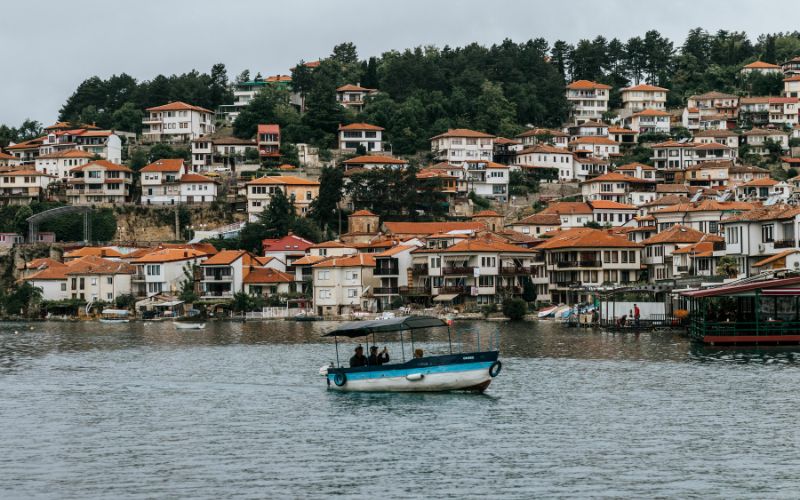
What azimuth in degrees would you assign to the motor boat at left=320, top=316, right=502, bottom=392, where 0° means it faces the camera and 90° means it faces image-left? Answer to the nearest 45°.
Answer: approximately 270°
